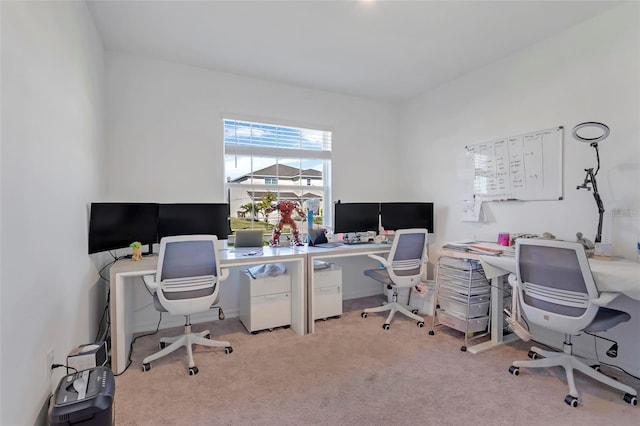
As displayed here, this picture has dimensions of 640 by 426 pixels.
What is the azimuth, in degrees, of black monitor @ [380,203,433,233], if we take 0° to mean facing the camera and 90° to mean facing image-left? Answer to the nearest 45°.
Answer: approximately 0°

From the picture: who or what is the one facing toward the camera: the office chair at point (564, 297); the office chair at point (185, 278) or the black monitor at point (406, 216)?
the black monitor

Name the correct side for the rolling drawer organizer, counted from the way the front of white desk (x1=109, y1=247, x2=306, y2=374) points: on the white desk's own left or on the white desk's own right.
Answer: on the white desk's own left

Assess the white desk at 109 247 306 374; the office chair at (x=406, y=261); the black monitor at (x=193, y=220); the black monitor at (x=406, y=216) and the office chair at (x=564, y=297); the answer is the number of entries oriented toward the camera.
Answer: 3

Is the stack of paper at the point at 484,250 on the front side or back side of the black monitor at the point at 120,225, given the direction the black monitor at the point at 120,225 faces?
on the front side

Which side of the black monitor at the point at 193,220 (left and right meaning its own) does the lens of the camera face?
front

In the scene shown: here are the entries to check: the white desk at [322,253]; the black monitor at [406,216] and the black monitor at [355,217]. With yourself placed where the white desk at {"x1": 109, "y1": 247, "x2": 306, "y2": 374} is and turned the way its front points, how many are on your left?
3

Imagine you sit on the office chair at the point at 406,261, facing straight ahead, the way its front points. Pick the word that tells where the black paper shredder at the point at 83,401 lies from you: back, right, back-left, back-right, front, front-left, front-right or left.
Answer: left

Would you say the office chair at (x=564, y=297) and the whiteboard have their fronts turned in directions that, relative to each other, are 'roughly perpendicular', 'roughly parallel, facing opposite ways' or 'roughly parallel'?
roughly parallel, facing opposite ways

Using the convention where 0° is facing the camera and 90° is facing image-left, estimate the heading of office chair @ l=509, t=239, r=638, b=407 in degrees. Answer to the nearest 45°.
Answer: approximately 225°

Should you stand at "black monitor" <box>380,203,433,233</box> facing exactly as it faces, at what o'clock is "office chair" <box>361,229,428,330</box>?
The office chair is roughly at 12 o'clock from the black monitor.

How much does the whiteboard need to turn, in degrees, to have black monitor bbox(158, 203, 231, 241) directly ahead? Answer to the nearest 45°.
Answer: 0° — it already faces it

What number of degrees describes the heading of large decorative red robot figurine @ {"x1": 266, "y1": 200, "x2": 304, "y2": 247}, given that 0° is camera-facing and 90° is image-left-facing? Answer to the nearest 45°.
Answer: approximately 0°

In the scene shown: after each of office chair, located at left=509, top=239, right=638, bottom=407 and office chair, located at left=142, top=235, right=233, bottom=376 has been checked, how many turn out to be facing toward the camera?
0
